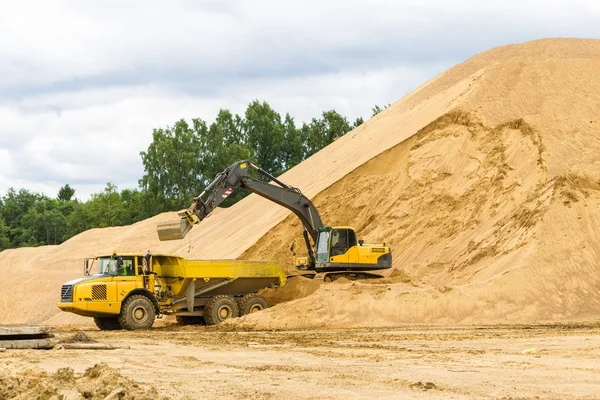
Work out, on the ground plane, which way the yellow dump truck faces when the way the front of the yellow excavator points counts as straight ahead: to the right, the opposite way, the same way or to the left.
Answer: the same way

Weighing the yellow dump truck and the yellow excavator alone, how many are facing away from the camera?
0

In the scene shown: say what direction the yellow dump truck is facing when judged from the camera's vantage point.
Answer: facing the viewer and to the left of the viewer
